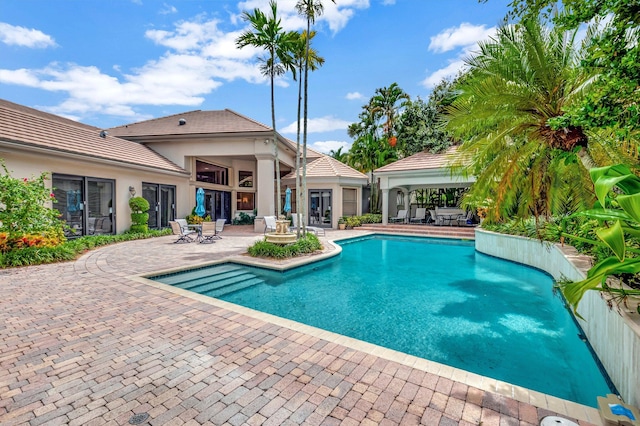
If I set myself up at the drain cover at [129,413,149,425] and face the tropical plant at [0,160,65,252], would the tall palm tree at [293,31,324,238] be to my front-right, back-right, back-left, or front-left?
front-right

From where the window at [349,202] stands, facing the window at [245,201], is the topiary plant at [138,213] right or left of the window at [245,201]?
left

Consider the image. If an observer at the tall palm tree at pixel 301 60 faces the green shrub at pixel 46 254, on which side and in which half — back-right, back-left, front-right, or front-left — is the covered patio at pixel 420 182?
back-right
